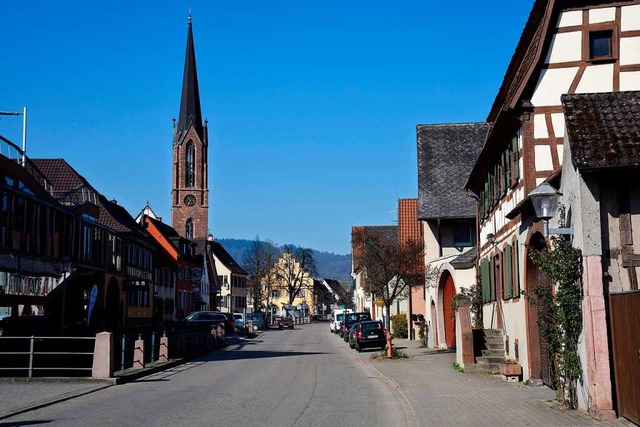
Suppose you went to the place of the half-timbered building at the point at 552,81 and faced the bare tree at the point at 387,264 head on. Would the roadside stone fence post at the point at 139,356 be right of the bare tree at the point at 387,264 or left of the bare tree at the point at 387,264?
left

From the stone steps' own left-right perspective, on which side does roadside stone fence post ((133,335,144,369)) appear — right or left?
on its right

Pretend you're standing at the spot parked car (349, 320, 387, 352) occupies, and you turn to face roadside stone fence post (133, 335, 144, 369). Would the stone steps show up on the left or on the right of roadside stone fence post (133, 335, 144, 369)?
left
